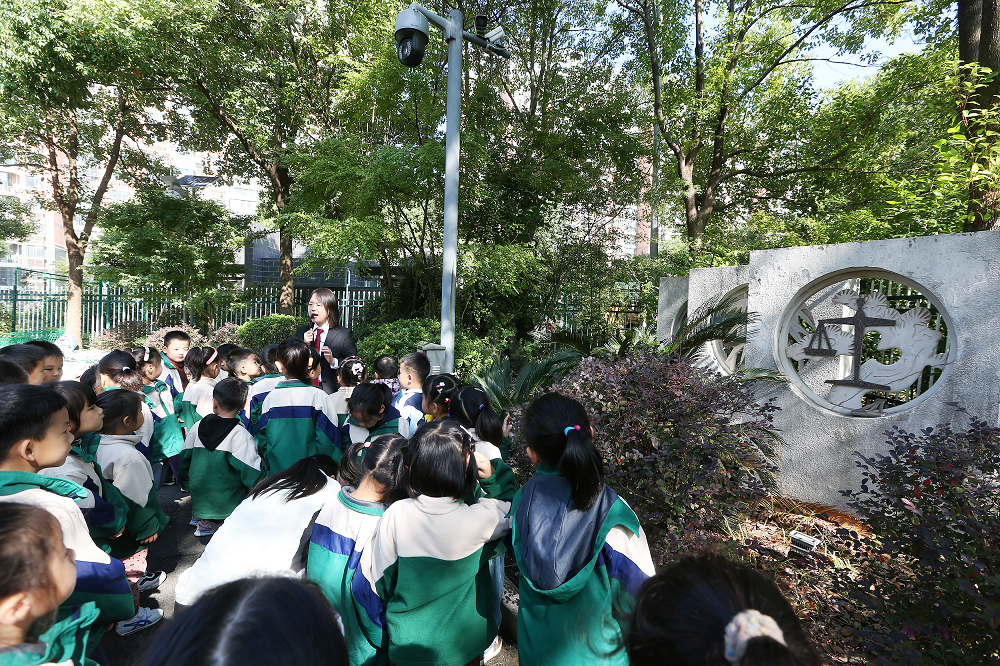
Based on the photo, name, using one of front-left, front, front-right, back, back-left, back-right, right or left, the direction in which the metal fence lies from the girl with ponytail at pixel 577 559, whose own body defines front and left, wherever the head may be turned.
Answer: front-left

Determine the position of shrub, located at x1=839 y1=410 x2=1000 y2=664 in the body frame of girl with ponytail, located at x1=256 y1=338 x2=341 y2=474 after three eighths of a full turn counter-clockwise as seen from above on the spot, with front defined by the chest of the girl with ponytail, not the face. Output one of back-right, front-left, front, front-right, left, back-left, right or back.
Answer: left

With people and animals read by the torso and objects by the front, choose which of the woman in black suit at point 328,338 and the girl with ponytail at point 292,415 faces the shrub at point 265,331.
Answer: the girl with ponytail

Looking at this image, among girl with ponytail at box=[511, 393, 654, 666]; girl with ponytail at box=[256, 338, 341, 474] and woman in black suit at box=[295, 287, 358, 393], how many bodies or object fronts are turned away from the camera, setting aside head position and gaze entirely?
2

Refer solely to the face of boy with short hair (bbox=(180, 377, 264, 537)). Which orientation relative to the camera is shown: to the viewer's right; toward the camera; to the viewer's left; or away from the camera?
away from the camera

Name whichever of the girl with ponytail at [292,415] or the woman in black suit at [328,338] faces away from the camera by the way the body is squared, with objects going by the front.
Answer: the girl with ponytail

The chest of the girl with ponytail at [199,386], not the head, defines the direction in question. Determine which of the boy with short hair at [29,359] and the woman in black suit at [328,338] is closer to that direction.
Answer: the woman in black suit

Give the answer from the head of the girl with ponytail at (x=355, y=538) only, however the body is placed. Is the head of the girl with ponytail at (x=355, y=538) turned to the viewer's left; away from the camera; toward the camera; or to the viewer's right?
away from the camera

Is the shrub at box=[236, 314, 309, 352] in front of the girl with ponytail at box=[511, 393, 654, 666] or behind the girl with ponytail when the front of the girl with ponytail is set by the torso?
in front

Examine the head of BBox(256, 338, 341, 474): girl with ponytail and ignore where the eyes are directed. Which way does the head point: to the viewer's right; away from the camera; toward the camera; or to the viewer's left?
away from the camera

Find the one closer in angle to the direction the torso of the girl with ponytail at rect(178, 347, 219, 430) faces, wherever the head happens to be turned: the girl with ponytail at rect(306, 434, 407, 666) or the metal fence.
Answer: the metal fence

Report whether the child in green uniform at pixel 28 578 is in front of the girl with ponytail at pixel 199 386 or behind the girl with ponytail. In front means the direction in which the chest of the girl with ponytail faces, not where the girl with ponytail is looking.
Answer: behind

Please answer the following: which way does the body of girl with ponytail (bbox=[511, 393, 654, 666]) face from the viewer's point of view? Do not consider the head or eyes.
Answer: away from the camera

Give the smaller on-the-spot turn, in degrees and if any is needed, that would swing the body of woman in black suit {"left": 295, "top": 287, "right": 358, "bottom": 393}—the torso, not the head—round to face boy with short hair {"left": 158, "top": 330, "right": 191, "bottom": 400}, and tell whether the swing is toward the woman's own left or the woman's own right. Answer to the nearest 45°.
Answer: approximately 90° to the woman's own right

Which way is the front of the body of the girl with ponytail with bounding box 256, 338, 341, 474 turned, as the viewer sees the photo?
away from the camera

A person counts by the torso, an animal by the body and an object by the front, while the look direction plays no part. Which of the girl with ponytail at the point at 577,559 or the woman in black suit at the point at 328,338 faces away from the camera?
the girl with ponytail

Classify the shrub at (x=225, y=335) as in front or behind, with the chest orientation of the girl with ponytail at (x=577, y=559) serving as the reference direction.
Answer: in front

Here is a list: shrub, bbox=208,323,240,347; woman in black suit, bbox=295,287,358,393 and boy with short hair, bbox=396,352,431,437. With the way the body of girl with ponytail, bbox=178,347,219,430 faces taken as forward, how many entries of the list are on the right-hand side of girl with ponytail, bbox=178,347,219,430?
2
